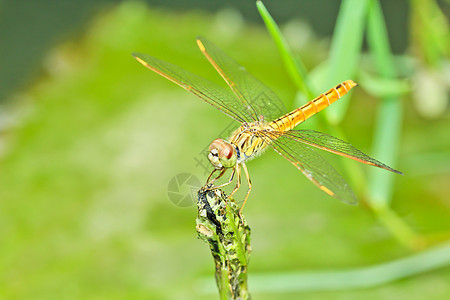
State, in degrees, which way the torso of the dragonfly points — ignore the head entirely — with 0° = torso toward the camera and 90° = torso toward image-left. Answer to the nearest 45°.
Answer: approximately 45°
